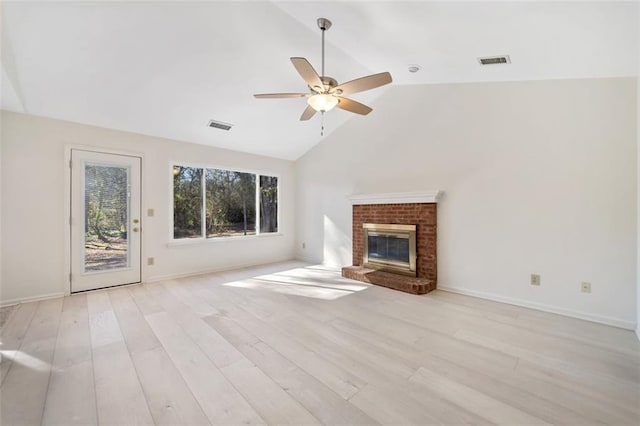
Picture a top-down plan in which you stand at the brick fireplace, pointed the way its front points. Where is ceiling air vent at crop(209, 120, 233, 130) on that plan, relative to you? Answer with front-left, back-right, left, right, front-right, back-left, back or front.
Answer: front-right

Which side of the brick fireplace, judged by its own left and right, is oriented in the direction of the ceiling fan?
front

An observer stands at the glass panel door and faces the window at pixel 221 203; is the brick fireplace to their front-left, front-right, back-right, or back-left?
front-right

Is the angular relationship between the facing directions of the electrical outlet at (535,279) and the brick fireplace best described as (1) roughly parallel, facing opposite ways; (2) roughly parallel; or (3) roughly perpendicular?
roughly parallel

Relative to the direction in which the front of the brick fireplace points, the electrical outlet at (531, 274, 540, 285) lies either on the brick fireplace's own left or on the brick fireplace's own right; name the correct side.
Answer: on the brick fireplace's own left

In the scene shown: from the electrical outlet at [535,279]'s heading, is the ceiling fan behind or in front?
in front

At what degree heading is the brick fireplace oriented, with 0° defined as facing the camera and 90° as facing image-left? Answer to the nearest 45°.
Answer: approximately 45°

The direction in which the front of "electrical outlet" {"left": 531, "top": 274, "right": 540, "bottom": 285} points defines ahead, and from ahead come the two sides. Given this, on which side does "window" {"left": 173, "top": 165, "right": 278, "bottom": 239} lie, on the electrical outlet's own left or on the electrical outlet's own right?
on the electrical outlet's own right

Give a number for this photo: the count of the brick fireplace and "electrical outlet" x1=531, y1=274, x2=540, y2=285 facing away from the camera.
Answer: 0

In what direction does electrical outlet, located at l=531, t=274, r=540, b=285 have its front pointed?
toward the camera

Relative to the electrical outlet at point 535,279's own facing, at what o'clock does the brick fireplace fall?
The brick fireplace is roughly at 3 o'clock from the electrical outlet.

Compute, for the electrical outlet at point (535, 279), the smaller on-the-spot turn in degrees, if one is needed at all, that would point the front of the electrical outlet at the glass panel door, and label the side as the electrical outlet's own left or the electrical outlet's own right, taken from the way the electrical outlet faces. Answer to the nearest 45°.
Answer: approximately 45° to the electrical outlet's own right
